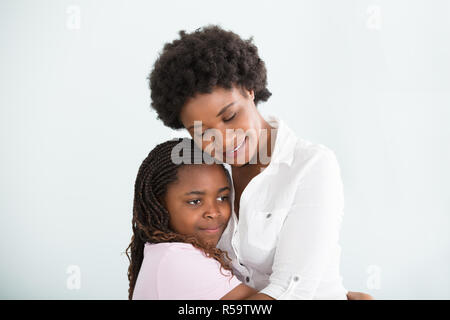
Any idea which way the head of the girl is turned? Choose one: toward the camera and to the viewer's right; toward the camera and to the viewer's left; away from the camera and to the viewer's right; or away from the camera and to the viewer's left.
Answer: toward the camera and to the viewer's right

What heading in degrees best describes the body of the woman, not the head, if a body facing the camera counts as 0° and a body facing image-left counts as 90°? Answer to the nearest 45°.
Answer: approximately 45°
